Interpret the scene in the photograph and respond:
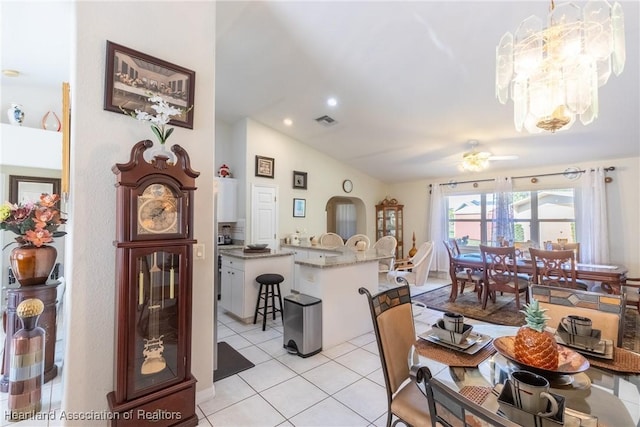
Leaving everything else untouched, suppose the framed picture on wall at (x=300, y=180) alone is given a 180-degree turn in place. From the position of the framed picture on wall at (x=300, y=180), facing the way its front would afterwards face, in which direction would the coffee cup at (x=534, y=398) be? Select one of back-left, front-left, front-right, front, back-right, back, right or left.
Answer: back-left

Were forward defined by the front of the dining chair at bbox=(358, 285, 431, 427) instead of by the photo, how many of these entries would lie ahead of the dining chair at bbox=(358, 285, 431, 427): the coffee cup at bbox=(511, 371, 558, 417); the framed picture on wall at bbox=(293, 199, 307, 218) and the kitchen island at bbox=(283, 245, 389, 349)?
1

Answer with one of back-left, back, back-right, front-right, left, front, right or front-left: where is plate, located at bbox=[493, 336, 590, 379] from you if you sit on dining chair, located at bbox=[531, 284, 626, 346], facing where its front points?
front-left

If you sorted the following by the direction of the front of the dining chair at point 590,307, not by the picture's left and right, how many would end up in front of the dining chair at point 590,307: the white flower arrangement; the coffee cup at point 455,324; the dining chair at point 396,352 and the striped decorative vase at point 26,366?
4

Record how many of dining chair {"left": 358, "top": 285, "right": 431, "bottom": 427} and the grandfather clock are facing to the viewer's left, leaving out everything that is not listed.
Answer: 0

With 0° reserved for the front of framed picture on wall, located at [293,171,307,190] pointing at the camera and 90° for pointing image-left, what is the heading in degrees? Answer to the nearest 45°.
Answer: approximately 315°

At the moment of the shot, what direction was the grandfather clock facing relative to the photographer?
facing the viewer and to the right of the viewer

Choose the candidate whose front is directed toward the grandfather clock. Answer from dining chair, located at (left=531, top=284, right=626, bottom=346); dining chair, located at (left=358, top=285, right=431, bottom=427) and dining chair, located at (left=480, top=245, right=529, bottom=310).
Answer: dining chair, located at (left=531, top=284, right=626, bottom=346)
